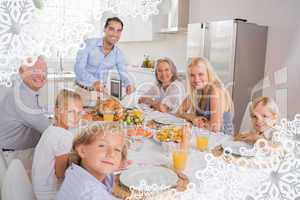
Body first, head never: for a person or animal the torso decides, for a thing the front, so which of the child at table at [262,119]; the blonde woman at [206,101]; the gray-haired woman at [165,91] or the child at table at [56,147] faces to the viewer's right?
the child at table at [56,147]

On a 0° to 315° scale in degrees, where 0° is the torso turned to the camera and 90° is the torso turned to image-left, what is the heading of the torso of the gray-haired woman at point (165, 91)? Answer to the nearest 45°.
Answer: approximately 45°

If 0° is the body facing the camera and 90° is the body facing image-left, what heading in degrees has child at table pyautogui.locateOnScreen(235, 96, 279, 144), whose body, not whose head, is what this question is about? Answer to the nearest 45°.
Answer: approximately 45°

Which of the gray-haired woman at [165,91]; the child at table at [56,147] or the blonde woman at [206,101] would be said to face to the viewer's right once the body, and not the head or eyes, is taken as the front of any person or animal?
the child at table

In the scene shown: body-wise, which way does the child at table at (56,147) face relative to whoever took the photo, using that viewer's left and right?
facing to the right of the viewer
